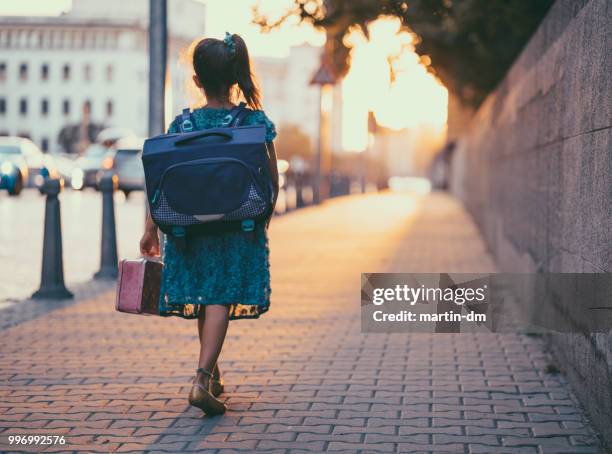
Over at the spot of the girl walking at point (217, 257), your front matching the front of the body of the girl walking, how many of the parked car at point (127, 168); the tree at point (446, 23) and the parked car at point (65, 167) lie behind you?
0

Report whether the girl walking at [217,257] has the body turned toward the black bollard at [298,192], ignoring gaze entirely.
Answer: yes

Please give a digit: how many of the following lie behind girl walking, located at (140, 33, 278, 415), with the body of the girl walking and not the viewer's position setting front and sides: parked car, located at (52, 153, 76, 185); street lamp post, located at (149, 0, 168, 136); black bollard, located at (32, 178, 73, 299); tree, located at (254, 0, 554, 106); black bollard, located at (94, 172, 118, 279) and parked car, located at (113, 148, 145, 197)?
0

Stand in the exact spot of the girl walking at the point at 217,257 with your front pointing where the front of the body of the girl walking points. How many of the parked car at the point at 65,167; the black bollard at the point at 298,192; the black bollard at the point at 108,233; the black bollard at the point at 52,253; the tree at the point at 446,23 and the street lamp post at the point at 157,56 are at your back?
0

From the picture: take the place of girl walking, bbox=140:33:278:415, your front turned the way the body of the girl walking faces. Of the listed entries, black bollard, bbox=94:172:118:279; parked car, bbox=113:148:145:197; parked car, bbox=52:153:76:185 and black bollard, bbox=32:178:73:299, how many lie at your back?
0

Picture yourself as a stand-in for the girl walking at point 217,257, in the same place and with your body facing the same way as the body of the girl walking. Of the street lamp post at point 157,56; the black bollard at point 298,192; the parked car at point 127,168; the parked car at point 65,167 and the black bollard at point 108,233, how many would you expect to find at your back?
0

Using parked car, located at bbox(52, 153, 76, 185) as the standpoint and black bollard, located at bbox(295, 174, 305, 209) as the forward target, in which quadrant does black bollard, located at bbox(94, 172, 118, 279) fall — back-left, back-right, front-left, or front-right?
front-right

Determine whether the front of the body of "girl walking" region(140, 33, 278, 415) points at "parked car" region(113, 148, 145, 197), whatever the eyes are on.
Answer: yes

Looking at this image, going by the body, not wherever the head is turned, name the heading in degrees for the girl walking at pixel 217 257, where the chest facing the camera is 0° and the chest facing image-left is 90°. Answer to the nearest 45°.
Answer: approximately 180°

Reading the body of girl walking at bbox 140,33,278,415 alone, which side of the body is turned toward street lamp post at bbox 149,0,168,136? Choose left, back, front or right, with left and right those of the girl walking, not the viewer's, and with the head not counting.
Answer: front

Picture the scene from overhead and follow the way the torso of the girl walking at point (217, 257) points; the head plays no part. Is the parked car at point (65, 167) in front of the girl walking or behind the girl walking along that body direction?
in front

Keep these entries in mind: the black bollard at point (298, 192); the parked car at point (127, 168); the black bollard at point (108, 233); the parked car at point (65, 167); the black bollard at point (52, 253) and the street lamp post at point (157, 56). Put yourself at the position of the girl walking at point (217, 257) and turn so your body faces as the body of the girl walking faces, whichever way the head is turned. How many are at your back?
0

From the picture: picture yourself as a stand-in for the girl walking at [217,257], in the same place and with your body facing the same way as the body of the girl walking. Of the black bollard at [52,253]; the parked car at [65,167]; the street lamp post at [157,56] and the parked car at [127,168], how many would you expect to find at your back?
0
